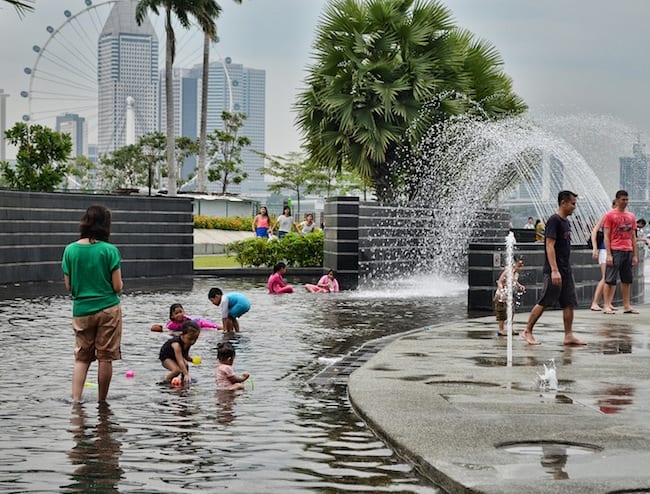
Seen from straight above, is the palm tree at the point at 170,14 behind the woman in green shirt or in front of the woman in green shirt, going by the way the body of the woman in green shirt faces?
in front

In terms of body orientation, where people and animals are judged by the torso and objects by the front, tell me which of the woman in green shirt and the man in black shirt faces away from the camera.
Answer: the woman in green shirt

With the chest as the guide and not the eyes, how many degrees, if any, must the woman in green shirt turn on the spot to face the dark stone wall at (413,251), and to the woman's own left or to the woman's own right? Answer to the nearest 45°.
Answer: approximately 45° to the woman's own right

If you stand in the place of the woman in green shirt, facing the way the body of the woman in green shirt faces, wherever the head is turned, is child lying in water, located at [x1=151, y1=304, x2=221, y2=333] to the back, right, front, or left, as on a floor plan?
front

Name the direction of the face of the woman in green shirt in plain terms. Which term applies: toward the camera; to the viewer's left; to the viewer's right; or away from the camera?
away from the camera

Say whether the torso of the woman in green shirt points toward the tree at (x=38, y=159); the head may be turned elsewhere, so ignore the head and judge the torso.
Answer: yes

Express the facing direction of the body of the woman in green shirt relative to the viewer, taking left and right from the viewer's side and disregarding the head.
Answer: facing away from the viewer
